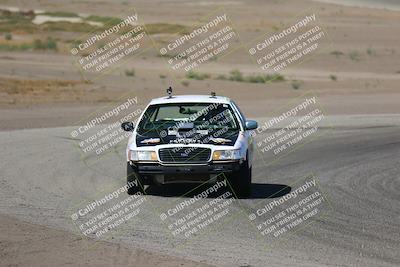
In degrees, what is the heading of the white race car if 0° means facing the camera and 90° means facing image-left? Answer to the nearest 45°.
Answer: approximately 0°
